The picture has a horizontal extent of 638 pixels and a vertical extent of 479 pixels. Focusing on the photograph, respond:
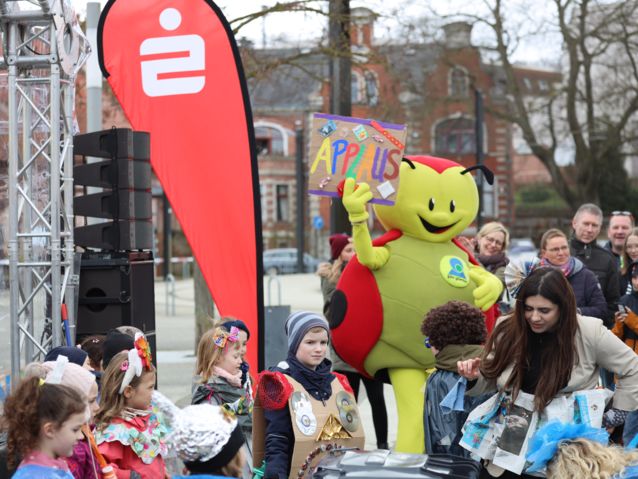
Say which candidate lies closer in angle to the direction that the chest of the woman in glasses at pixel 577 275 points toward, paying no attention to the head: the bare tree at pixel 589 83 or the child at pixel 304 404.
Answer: the child

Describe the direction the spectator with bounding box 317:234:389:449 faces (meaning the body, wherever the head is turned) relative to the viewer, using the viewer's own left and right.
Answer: facing to the right of the viewer

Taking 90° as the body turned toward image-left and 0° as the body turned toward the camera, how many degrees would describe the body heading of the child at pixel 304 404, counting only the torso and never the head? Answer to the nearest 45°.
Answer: approximately 315°

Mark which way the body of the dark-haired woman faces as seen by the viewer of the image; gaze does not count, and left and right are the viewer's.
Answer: facing the viewer and to the left of the viewer

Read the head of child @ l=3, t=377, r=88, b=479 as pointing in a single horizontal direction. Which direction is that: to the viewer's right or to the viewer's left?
to the viewer's right

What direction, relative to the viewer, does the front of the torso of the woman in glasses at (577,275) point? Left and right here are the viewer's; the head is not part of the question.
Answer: facing the viewer

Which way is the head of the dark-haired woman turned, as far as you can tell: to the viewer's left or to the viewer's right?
to the viewer's left

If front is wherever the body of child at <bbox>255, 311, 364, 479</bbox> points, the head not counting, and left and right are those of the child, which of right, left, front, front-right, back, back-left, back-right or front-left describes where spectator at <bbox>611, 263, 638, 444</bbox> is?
left

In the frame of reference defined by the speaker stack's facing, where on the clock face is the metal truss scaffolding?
The metal truss scaffolding is roughly at 3 o'clock from the speaker stack.
